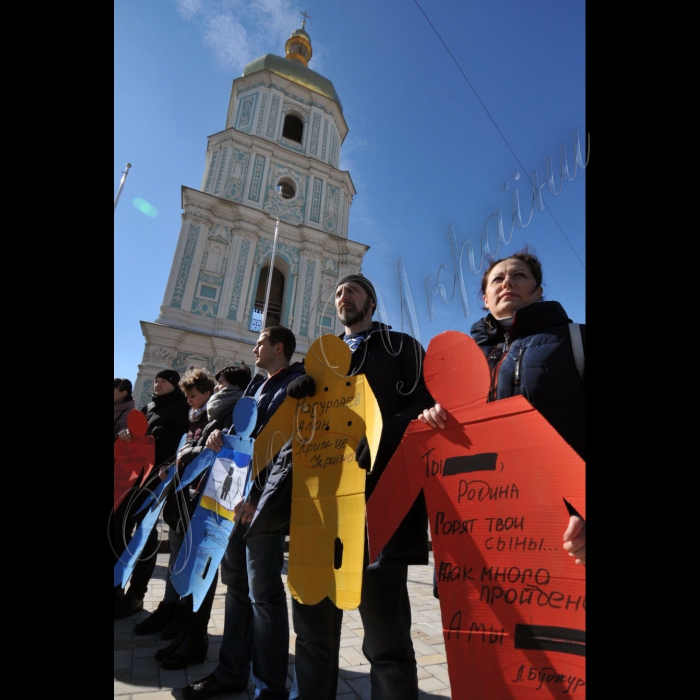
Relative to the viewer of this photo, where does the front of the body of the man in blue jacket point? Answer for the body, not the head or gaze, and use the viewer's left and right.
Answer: facing the viewer and to the left of the viewer

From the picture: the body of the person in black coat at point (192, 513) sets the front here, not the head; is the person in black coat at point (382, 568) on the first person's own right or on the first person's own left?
on the first person's own left

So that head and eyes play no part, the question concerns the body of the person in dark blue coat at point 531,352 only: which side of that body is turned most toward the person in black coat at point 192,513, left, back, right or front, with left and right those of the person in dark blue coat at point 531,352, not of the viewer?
right

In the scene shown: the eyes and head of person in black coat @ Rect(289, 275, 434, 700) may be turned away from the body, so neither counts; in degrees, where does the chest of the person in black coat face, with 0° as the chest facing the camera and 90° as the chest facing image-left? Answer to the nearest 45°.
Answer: approximately 45°

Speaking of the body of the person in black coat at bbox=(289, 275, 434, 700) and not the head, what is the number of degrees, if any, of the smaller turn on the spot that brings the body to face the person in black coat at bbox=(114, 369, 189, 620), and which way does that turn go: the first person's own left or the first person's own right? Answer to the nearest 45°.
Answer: approximately 90° to the first person's own right
